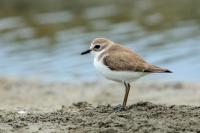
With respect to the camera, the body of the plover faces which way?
to the viewer's left
